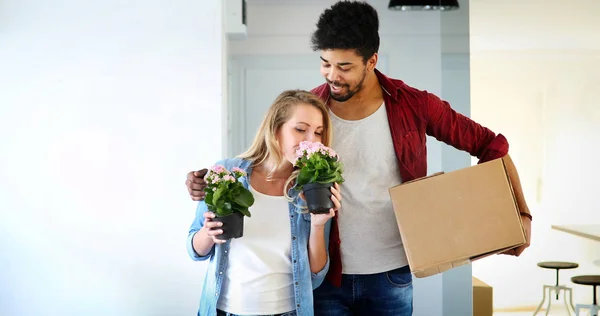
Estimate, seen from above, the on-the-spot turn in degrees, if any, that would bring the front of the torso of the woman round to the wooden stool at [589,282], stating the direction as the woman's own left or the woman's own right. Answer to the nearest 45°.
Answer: approximately 135° to the woman's own left

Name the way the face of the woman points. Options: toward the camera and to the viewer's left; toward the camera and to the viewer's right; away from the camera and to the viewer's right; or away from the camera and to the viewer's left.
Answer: toward the camera and to the viewer's right

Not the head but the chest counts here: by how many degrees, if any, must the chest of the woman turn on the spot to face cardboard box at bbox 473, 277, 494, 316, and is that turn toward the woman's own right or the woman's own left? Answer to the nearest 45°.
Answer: approximately 135° to the woman's own left

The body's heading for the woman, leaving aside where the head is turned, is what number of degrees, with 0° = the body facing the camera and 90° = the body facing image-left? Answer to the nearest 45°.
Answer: approximately 0°
